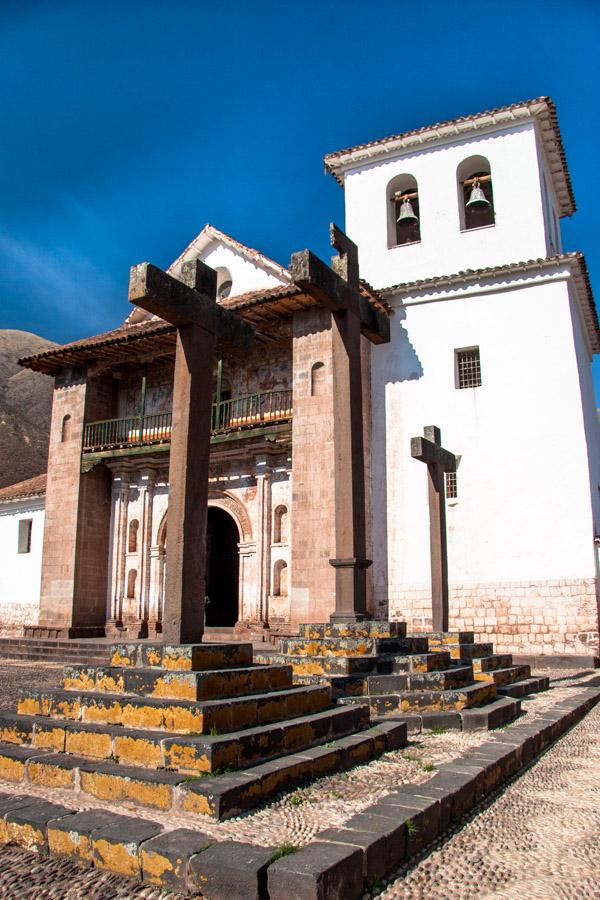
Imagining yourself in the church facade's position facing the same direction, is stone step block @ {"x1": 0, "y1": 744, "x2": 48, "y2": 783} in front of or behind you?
in front

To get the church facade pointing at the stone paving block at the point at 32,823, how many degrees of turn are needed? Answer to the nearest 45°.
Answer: approximately 45° to its left

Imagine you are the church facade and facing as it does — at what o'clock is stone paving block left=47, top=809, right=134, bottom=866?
The stone paving block is roughly at 11 o'clock from the church facade.

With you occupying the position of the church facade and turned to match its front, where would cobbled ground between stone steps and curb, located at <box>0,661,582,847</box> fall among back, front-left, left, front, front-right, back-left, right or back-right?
front-left

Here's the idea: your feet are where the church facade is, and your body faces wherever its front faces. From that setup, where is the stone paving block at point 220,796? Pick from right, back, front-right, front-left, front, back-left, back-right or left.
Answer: front-left

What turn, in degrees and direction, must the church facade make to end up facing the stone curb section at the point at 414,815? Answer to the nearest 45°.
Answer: approximately 45° to its left

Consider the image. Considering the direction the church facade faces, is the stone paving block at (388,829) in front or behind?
in front

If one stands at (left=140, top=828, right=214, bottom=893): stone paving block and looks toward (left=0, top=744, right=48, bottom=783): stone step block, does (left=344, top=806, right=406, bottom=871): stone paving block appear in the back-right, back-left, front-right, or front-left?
back-right

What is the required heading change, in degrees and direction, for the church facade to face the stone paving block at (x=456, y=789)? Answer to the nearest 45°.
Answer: approximately 45° to its left

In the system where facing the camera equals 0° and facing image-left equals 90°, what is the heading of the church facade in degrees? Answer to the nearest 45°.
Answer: approximately 45°
